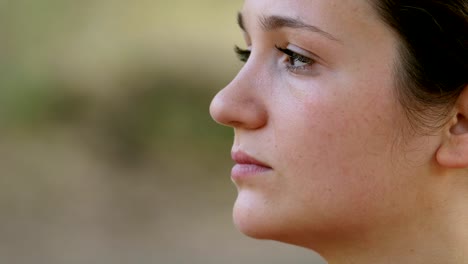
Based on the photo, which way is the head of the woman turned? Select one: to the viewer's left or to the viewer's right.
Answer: to the viewer's left
